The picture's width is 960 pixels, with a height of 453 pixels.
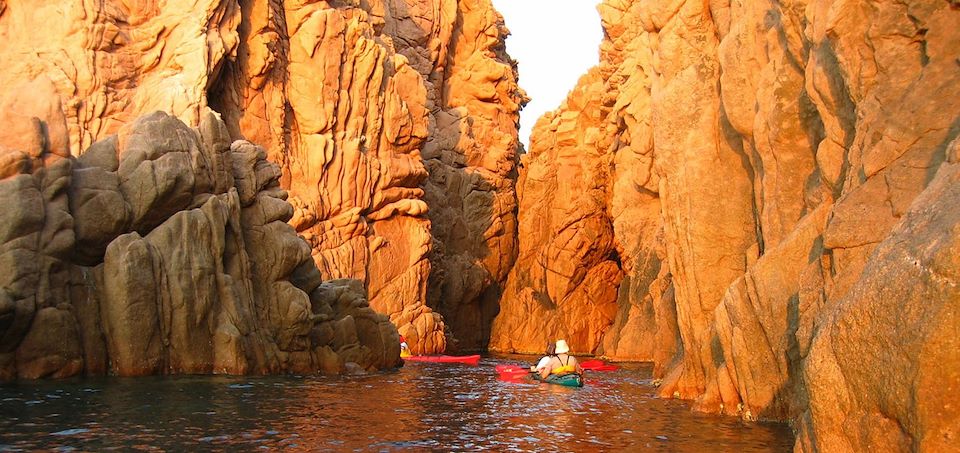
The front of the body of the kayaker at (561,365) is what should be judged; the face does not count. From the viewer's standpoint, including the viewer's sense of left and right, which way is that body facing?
facing away from the viewer
